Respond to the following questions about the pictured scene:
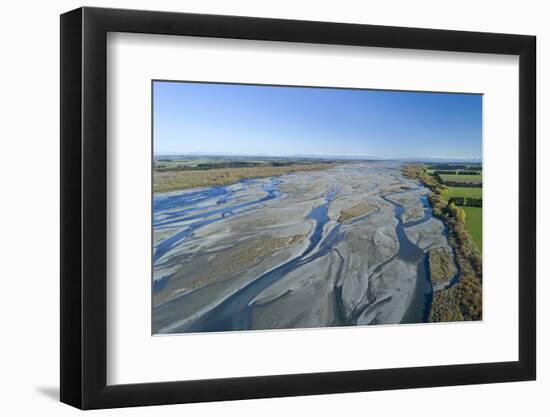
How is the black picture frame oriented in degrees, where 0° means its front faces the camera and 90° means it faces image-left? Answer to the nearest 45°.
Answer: approximately 315°

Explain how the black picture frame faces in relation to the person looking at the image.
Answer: facing the viewer and to the right of the viewer
